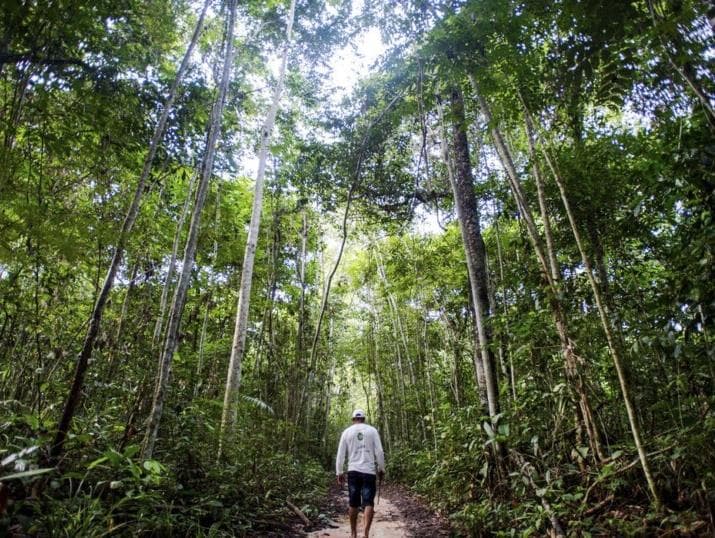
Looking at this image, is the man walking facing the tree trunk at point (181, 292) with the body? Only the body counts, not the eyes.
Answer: no

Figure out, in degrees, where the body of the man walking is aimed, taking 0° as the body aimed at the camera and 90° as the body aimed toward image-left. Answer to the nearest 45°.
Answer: approximately 180°

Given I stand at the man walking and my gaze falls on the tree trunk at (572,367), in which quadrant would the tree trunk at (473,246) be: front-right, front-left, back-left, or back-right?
front-left

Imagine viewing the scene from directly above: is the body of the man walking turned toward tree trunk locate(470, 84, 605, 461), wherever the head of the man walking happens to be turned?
no

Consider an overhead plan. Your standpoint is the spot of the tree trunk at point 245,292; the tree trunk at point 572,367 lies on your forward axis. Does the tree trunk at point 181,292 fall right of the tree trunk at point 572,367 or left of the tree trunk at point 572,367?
right

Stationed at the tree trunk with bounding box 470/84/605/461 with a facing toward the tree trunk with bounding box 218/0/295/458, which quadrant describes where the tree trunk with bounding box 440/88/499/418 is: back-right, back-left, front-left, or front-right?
front-right

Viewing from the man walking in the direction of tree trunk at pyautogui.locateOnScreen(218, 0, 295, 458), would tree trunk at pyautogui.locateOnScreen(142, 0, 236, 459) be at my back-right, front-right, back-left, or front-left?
front-left
